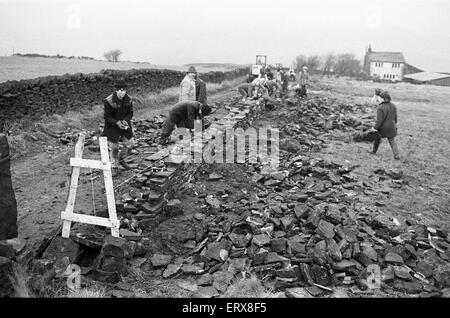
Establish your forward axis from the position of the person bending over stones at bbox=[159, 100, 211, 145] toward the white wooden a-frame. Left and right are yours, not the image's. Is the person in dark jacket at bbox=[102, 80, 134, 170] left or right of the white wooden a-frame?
right

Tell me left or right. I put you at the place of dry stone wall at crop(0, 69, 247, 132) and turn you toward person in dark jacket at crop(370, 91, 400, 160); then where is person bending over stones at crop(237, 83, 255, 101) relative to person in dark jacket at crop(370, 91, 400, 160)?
left

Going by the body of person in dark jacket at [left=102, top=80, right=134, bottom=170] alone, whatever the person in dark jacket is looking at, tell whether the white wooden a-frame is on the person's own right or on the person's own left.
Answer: on the person's own right

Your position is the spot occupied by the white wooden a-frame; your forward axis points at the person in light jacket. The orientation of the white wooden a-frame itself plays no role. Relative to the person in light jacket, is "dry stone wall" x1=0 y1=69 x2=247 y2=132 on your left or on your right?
left

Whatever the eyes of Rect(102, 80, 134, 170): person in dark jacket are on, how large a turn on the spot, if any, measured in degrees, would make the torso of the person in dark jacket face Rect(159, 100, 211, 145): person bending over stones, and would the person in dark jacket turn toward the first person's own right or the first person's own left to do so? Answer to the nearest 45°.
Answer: approximately 90° to the first person's own left

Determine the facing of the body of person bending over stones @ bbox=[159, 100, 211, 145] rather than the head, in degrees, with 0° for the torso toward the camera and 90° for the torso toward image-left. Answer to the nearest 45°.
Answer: approximately 270°
